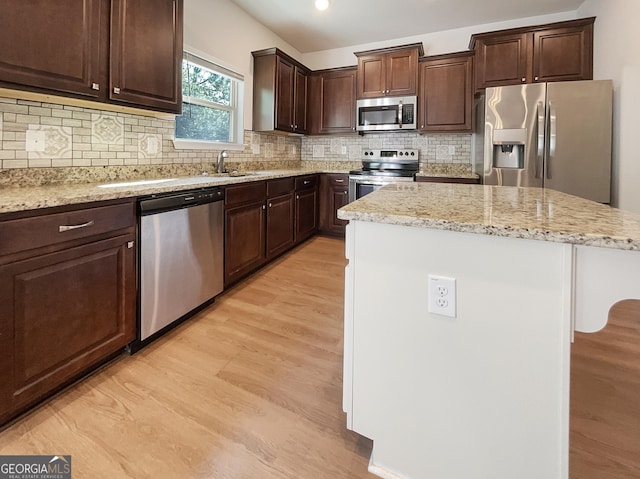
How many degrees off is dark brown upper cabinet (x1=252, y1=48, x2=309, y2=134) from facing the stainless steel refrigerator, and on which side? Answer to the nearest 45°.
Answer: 0° — it already faces it

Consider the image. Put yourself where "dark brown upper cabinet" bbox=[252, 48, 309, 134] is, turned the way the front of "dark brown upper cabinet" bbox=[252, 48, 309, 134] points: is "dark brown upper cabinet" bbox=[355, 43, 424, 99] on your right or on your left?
on your left

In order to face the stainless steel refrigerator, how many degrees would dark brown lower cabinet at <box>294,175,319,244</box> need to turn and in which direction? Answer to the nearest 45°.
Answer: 0° — it already faces it

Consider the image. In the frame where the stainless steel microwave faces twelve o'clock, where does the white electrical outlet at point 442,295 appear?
The white electrical outlet is roughly at 12 o'clock from the stainless steel microwave.

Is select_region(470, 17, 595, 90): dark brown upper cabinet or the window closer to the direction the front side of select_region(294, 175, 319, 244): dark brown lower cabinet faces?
the dark brown upper cabinet

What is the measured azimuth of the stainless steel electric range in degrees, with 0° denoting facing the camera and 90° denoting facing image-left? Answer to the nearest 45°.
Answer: approximately 0°

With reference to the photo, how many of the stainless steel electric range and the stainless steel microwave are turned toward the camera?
2

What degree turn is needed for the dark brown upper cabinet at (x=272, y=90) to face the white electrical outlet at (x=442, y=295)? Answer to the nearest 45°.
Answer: approximately 45° to its right
